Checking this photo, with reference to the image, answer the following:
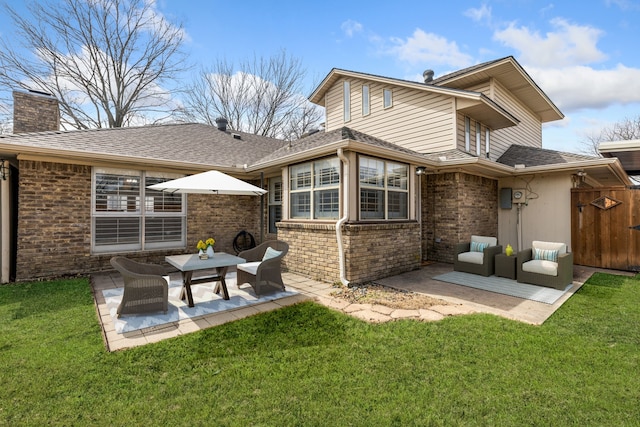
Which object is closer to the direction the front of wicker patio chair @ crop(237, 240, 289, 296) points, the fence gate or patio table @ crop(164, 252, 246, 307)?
the patio table

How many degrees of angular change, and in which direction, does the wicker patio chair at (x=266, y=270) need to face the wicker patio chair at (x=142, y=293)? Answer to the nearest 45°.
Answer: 0° — it already faces it

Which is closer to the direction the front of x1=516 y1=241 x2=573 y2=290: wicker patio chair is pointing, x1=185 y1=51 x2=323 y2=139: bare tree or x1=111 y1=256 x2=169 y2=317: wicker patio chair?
the wicker patio chair

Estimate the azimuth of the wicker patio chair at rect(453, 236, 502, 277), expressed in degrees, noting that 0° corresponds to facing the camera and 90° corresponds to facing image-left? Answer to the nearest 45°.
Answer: approximately 45°
